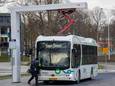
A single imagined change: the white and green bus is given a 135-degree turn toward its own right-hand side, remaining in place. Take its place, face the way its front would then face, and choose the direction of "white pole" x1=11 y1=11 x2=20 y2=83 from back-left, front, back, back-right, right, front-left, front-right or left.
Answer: left

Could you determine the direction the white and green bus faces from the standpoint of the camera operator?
facing the viewer and to the left of the viewer
